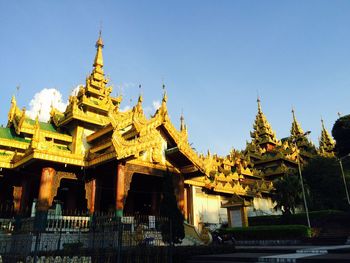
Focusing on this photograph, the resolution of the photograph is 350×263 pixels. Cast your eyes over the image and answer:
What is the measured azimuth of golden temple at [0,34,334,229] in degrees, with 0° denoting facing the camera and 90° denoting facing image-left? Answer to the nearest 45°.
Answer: approximately 315°

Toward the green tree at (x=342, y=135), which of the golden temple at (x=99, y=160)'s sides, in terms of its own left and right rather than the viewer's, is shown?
left

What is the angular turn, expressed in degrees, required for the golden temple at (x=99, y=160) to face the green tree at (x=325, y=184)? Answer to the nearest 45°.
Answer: approximately 90° to its left

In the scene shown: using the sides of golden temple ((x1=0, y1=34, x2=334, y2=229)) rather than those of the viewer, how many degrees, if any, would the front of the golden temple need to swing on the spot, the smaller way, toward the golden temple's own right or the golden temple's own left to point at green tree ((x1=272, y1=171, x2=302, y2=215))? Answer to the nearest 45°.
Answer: approximately 90° to the golden temple's own left

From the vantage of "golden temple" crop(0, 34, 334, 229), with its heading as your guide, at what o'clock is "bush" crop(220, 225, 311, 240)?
The bush is roughly at 10 o'clock from the golden temple.
